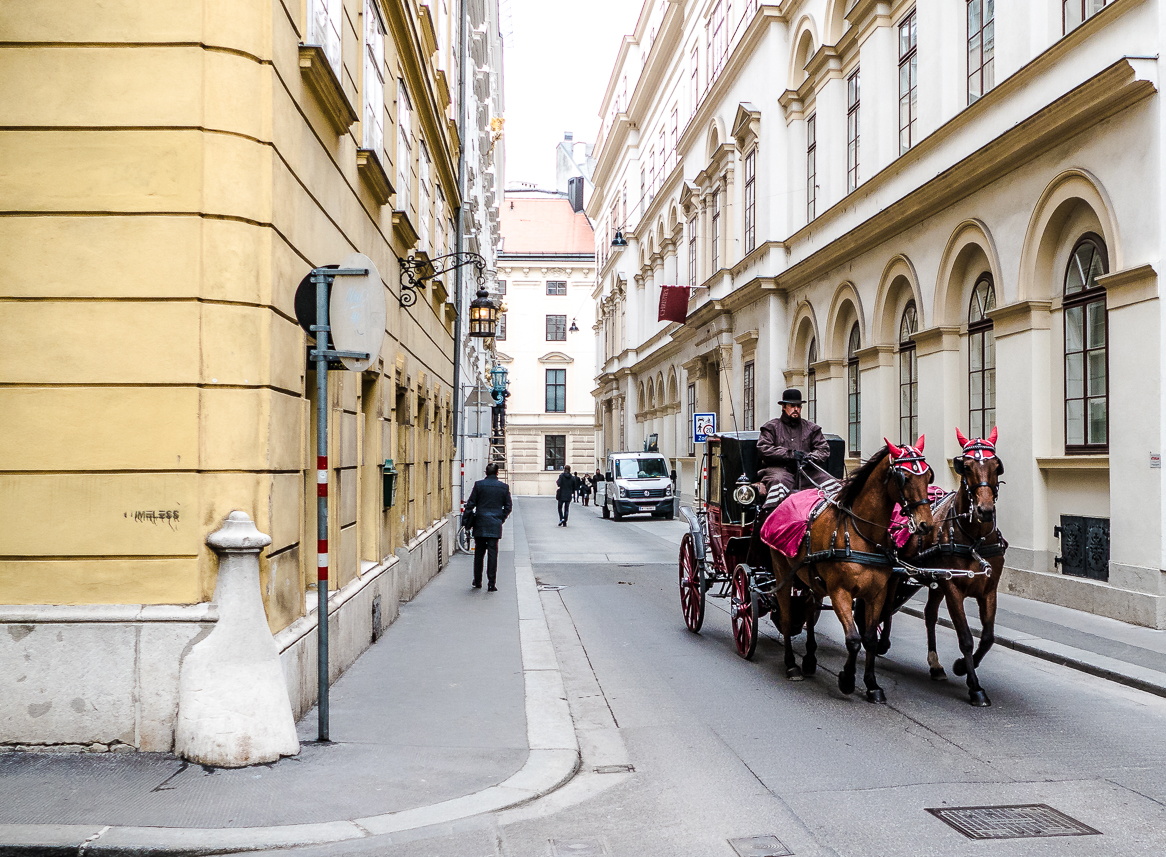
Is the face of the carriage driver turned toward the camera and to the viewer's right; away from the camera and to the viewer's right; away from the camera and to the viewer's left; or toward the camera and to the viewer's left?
toward the camera and to the viewer's right

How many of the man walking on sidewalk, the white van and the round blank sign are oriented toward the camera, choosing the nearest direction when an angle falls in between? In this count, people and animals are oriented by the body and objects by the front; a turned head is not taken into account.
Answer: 1

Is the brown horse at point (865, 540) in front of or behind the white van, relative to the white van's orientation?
in front

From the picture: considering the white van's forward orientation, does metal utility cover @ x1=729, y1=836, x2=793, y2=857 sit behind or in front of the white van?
in front

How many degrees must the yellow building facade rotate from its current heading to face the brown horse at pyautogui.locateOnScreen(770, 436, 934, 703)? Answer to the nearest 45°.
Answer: approximately 45° to its left

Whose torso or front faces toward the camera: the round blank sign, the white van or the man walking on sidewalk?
the white van

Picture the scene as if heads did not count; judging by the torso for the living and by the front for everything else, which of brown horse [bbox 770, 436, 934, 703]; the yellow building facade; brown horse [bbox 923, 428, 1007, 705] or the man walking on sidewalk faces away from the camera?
the man walking on sidewalk

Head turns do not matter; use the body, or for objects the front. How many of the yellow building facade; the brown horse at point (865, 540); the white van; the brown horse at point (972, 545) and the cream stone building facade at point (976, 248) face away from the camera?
0

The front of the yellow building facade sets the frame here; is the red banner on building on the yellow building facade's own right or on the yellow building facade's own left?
on the yellow building facade's own left

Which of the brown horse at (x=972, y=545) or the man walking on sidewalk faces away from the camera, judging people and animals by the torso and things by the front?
the man walking on sidewalk

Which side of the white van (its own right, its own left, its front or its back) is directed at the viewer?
front

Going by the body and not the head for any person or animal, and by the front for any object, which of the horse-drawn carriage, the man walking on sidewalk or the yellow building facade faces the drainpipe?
the man walking on sidewalk

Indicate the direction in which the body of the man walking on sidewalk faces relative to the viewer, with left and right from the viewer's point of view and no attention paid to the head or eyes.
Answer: facing away from the viewer

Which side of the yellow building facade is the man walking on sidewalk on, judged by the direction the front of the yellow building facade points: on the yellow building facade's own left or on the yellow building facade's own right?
on the yellow building facade's own left

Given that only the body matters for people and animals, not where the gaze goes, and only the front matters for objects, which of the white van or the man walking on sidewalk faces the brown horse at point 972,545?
the white van

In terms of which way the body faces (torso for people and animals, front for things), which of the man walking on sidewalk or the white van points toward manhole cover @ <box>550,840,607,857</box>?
the white van

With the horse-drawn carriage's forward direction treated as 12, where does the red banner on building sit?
The red banner on building is roughly at 7 o'clock from the horse-drawn carriage.
